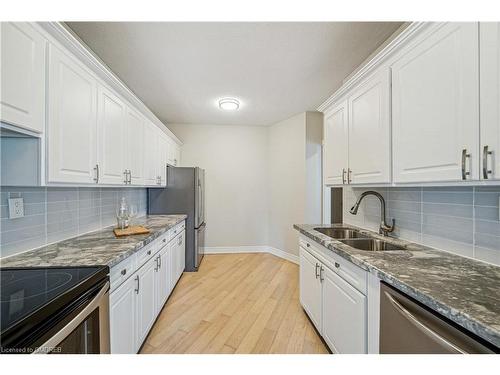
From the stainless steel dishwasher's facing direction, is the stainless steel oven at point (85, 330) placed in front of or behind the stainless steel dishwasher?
in front

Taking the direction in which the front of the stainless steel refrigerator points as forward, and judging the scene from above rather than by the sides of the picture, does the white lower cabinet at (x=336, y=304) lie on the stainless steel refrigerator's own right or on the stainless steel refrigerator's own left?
on the stainless steel refrigerator's own right

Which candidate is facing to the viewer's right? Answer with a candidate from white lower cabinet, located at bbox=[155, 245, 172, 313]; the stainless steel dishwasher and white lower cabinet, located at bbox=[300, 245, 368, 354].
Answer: white lower cabinet, located at bbox=[155, 245, 172, 313]

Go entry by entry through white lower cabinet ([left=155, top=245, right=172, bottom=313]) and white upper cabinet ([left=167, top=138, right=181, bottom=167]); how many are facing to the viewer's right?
2

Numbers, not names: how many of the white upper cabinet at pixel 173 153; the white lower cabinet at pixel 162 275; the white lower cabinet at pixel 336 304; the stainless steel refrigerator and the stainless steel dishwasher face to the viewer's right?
3

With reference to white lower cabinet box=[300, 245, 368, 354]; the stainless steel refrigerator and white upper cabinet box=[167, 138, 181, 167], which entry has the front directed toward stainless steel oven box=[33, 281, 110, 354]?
the white lower cabinet

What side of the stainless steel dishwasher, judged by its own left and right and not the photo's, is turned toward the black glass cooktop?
front

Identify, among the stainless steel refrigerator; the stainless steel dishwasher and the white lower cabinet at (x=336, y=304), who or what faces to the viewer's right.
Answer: the stainless steel refrigerator

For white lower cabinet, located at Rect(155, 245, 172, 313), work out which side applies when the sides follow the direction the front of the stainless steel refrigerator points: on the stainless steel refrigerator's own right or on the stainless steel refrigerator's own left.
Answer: on the stainless steel refrigerator's own right

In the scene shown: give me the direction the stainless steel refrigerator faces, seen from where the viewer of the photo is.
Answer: facing to the right of the viewer

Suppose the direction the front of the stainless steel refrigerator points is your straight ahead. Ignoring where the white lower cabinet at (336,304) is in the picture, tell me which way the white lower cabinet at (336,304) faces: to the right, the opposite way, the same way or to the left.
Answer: the opposite way

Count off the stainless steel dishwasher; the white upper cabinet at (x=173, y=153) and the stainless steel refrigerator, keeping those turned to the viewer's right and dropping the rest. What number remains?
2

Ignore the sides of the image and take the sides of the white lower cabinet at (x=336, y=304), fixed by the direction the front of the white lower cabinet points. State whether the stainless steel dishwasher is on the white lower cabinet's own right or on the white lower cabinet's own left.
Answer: on the white lower cabinet's own left

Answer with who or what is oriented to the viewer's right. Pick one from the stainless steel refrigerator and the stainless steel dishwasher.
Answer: the stainless steel refrigerator

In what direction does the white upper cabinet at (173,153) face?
to the viewer's right

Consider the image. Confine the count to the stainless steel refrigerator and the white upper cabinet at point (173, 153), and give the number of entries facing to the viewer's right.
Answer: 2

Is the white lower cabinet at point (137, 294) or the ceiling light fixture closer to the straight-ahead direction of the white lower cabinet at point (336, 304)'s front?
the white lower cabinet
